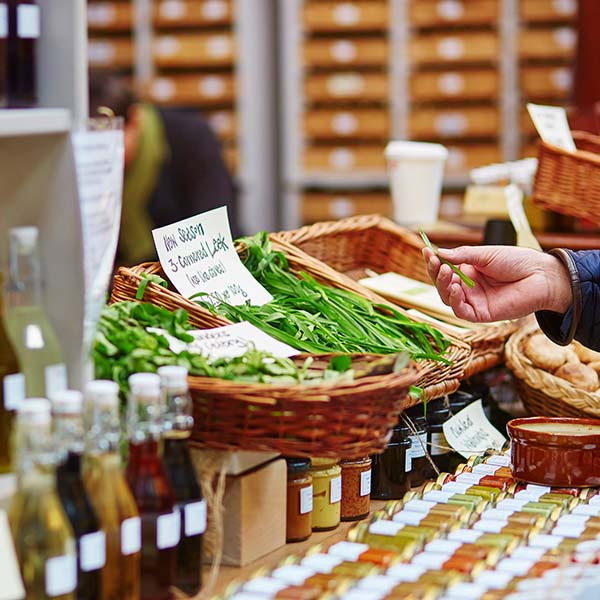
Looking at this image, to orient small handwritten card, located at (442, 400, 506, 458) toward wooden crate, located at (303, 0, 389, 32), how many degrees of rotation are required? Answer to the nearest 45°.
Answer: approximately 180°

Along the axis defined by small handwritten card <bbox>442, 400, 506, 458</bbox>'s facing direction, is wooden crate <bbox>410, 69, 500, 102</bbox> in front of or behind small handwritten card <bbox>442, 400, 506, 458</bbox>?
behind

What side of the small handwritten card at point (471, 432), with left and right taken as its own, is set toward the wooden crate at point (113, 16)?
back

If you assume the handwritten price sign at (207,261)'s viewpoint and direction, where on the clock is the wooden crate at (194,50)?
The wooden crate is roughly at 6 o'clock from the handwritten price sign.

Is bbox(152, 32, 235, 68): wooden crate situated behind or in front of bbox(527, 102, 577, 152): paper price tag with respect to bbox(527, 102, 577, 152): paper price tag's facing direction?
behind

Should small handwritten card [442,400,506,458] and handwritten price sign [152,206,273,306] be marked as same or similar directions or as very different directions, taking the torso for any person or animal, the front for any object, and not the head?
same or similar directions

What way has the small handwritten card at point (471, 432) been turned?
toward the camera

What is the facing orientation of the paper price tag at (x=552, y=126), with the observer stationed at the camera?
facing the viewer

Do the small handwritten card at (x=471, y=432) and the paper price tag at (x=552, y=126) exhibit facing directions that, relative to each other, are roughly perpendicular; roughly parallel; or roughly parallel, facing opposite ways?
roughly parallel

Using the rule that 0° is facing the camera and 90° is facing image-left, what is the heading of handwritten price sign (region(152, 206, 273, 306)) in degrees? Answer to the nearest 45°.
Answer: approximately 0°

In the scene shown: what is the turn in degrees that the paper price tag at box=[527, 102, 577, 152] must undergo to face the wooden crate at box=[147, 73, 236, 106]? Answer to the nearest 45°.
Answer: approximately 135° to its right

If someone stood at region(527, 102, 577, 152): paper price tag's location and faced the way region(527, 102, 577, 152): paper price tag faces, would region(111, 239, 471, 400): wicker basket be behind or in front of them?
in front

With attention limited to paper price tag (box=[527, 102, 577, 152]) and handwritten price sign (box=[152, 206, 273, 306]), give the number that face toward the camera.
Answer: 2

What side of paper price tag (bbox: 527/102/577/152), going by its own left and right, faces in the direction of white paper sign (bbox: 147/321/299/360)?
front

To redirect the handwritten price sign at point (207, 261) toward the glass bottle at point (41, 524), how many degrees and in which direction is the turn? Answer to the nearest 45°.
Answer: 0° — it already faces it
